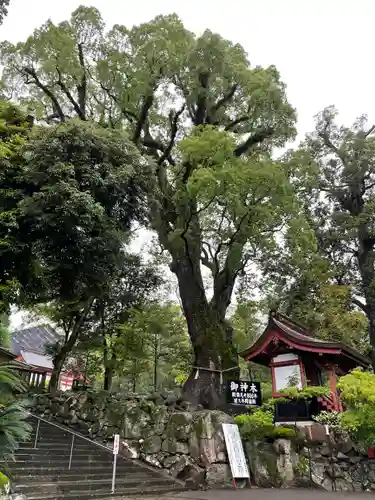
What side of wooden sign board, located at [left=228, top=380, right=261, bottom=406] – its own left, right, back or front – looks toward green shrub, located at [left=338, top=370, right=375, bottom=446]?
left

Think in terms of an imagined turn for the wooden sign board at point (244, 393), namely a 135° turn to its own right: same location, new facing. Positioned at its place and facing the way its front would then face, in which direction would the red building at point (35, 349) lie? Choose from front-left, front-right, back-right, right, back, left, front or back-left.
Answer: front

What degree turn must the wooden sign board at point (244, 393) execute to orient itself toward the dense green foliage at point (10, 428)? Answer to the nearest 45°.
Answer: approximately 45° to its right

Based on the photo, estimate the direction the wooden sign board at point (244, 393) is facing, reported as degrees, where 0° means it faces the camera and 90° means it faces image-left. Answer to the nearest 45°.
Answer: approximately 0°

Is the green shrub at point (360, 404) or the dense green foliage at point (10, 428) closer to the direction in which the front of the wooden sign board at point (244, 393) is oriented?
the dense green foliage

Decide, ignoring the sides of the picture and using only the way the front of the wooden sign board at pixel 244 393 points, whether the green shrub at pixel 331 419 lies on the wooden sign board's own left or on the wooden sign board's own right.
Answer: on the wooden sign board's own left

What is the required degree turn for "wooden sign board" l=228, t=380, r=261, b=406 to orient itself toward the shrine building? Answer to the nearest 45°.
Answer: approximately 135° to its left

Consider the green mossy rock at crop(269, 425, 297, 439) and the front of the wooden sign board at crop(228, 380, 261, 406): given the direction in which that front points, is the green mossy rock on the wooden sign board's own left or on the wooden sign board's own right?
on the wooden sign board's own left
